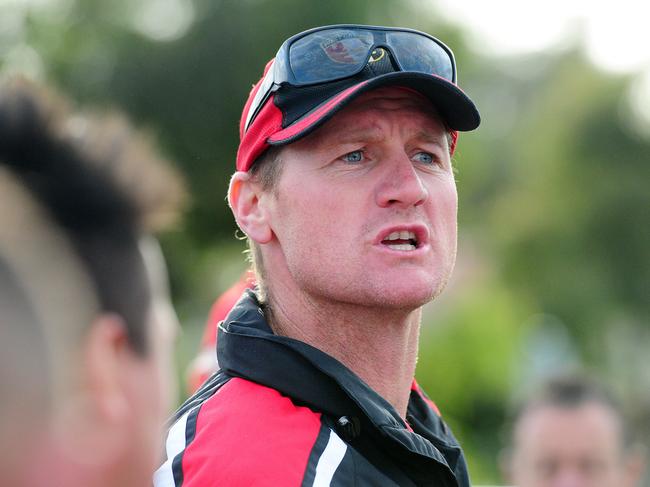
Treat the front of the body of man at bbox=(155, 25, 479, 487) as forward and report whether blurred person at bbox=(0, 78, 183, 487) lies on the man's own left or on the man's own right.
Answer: on the man's own right

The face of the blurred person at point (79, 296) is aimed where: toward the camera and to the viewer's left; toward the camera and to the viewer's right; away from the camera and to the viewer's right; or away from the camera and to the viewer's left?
away from the camera and to the viewer's right

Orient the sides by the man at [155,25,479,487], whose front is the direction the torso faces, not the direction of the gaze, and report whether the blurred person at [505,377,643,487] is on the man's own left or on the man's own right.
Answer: on the man's own left

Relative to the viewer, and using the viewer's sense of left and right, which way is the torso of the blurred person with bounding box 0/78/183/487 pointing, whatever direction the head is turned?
facing away from the viewer and to the right of the viewer

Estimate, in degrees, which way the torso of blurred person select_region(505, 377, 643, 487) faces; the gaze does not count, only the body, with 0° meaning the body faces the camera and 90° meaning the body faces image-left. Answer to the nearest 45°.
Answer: approximately 0°

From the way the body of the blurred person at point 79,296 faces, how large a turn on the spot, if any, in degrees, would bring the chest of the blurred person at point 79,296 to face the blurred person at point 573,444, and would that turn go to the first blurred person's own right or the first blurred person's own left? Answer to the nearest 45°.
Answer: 0° — they already face them

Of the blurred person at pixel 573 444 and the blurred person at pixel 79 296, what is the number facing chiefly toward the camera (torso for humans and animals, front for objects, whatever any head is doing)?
1

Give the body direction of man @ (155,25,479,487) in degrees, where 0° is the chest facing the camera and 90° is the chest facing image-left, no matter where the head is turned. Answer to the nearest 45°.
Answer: approximately 315°
